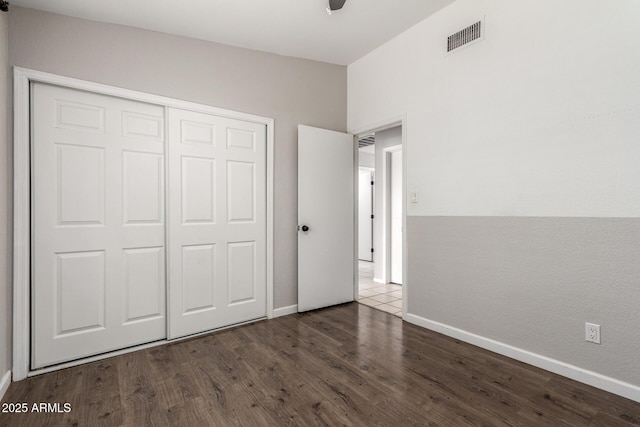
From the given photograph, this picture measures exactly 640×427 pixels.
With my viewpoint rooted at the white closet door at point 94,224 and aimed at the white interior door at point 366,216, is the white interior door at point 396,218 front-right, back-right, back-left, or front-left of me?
front-right

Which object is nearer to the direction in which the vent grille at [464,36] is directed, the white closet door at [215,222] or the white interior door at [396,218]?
the white closet door

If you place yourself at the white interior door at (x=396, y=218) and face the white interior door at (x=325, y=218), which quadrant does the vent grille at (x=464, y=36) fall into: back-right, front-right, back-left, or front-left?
front-left

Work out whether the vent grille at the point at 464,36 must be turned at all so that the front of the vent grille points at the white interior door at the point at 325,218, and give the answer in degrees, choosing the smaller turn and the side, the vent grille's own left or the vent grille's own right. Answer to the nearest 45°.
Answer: approximately 45° to the vent grille's own right

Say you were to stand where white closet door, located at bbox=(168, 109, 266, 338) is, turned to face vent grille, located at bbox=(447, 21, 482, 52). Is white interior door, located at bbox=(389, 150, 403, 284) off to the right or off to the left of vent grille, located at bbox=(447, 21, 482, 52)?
left

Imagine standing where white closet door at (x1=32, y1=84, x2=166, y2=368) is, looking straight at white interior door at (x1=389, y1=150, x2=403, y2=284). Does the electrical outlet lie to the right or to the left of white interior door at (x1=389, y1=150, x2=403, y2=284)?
right

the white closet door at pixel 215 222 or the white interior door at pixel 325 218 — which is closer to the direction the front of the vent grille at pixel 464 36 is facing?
the white closet door

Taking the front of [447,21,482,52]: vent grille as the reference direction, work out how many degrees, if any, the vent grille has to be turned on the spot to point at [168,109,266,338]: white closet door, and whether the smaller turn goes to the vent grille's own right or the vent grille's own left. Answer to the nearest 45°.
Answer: approximately 45° to the vent grille's own right

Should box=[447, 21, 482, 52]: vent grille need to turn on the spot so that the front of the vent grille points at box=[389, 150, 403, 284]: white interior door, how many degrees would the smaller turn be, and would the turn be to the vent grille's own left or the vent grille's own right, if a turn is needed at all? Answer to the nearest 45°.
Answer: approximately 90° to the vent grille's own right

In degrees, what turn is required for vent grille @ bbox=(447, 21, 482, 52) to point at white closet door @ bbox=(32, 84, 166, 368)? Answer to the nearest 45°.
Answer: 0° — it already faces it

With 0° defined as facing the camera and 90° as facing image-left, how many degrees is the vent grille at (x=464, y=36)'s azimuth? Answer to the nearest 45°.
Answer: approximately 45°

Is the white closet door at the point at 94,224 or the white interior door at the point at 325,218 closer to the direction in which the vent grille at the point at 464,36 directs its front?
the white closet door

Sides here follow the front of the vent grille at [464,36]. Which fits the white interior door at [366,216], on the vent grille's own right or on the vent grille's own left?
on the vent grille's own right
